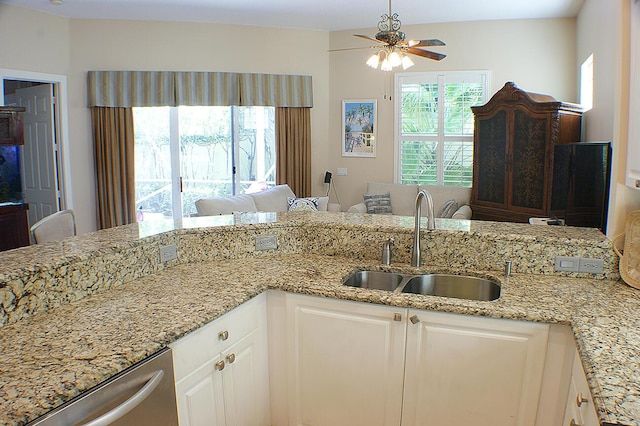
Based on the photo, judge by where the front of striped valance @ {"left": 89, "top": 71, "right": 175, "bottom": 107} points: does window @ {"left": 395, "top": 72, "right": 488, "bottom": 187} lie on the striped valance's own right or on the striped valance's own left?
on the striped valance's own left

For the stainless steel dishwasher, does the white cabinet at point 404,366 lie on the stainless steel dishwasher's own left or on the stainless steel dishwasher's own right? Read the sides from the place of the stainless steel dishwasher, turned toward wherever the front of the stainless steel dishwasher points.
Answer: on the stainless steel dishwasher's own left

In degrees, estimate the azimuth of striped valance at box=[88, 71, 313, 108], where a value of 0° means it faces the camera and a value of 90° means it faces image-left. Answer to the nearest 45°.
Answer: approximately 0°

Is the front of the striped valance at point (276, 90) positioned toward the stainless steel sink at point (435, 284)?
yes

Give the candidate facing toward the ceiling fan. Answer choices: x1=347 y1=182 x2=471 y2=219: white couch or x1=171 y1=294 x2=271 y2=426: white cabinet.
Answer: the white couch

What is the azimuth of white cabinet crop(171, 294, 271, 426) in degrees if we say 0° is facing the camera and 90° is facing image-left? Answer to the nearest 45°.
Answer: approximately 315°

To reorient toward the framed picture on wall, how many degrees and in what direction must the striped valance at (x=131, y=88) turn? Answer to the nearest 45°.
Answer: approximately 90° to its left

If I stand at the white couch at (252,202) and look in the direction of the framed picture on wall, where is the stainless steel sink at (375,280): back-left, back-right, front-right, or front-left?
back-right

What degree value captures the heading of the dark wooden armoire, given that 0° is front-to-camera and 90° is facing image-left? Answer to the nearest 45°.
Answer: approximately 45°
